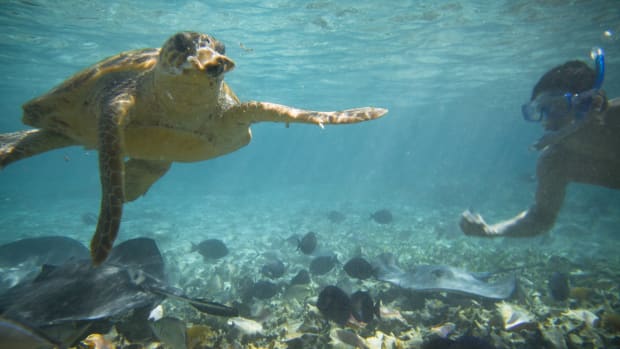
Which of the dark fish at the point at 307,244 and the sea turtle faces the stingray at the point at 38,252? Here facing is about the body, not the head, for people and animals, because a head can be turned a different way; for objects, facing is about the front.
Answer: the dark fish

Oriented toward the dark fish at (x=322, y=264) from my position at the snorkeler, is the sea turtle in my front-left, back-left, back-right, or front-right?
front-left
